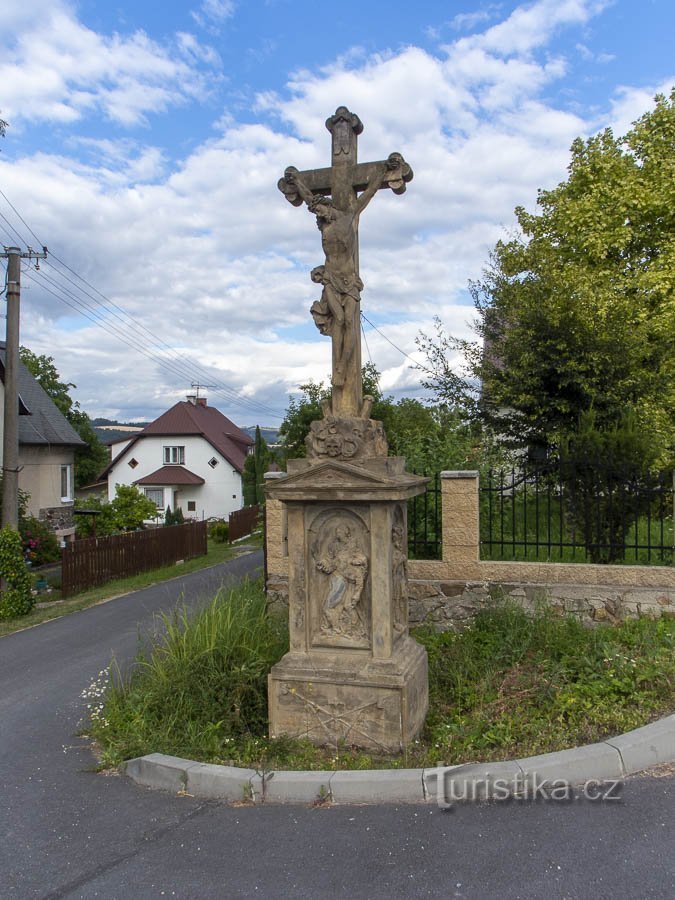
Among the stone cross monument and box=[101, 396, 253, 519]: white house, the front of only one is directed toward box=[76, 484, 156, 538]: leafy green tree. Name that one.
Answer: the white house

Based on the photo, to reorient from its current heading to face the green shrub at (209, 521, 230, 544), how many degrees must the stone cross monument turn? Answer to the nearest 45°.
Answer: approximately 135° to its right

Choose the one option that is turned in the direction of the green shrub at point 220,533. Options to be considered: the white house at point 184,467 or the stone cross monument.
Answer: the white house

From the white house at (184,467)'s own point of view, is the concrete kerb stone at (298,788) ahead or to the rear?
ahead

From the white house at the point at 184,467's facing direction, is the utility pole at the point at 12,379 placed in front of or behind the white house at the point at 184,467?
in front

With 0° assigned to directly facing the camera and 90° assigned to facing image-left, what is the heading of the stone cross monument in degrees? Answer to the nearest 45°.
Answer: approximately 45°

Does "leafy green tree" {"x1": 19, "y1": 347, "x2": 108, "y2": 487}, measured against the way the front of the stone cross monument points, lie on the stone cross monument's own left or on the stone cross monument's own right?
on the stone cross monument's own right

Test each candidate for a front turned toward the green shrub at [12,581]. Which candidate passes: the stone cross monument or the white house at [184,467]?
the white house

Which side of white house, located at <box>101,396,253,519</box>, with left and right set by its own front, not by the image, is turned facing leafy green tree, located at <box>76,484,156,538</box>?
front

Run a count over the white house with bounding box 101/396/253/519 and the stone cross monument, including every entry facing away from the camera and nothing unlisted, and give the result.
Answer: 0
